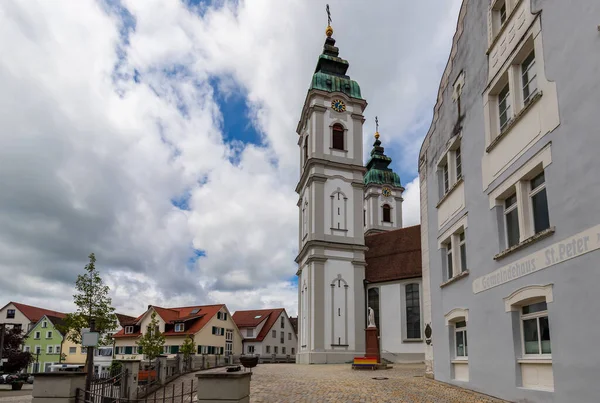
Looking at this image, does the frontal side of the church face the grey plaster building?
no

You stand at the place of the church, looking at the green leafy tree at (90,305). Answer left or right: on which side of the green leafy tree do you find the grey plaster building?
left

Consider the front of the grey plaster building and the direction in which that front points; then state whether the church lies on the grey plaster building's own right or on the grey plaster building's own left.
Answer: on the grey plaster building's own right

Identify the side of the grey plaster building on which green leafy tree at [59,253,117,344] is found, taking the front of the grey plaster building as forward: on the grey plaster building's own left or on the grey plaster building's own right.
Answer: on the grey plaster building's own right

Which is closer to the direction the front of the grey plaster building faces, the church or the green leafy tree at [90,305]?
the green leafy tree

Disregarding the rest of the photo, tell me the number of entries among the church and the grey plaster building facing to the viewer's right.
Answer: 0

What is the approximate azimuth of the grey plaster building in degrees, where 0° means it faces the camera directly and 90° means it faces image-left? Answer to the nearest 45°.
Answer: approximately 45°

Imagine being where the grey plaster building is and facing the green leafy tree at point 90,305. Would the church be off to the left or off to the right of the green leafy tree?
right
